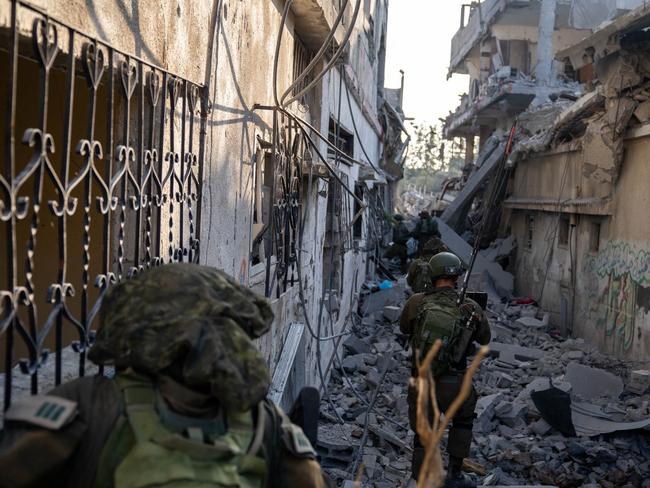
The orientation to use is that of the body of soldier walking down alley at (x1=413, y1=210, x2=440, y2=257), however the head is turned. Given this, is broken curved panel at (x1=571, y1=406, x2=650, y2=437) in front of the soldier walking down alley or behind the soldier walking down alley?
behind

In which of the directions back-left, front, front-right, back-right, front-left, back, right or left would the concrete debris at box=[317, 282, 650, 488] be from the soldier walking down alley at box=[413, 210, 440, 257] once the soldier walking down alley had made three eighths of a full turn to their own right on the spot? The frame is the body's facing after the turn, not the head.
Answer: front-right

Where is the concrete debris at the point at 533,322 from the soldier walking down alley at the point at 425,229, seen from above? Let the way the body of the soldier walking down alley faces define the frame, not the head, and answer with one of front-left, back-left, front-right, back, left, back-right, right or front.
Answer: back-right

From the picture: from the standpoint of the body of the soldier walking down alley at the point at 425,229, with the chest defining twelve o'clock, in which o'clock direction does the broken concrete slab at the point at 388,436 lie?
The broken concrete slab is roughly at 6 o'clock from the soldier walking down alley.

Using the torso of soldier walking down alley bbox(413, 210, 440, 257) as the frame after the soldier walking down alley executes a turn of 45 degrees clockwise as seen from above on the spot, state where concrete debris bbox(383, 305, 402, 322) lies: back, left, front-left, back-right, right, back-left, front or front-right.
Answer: back-right

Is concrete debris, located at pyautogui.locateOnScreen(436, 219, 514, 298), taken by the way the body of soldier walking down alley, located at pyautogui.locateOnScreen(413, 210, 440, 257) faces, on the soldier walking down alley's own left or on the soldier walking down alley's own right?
on the soldier walking down alley's own right

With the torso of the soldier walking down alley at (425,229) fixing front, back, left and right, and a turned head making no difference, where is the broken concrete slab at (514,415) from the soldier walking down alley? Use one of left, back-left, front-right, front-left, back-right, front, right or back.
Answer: back

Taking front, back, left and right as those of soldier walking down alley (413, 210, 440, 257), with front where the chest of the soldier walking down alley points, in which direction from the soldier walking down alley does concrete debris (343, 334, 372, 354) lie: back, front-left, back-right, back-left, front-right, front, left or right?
back

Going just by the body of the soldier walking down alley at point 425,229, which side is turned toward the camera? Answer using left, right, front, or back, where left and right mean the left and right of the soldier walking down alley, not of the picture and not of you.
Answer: back

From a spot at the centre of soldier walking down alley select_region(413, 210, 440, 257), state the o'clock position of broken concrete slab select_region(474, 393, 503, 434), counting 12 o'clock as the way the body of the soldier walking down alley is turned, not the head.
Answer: The broken concrete slab is roughly at 6 o'clock from the soldier walking down alley.
